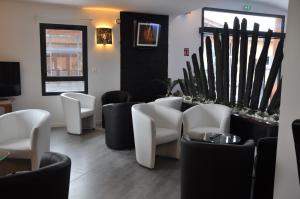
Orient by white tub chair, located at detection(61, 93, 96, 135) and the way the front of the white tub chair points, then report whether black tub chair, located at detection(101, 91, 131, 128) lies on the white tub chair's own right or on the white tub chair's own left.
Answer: on the white tub chair's own left

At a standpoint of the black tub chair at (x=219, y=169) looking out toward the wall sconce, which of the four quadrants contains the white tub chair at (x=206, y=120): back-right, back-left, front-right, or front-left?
front-right

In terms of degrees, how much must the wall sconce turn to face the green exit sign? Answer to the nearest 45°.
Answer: approximately 90° to its left

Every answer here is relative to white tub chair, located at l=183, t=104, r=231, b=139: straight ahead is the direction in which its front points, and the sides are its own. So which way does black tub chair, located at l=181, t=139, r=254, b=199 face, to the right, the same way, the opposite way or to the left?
the opposite way

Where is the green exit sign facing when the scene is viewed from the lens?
facing the viewer

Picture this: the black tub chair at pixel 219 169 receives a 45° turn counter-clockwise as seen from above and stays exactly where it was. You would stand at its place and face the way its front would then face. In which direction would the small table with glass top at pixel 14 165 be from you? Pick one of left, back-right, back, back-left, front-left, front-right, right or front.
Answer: front-left

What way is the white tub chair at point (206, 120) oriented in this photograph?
toward the camera

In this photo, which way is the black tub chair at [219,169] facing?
away from the camera

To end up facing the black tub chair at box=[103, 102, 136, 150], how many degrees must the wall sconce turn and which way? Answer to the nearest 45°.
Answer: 0° — it already faces it

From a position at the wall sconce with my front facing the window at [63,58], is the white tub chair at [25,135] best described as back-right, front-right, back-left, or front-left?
front-left

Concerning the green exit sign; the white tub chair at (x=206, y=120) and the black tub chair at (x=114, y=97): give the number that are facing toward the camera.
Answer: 3

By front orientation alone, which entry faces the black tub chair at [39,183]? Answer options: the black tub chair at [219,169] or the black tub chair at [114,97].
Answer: the black tub chair at [114,97]

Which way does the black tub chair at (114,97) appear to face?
toward the camera

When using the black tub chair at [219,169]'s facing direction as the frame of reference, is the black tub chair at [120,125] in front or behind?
in front

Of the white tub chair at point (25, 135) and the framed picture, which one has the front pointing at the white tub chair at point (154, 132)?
the framed picture

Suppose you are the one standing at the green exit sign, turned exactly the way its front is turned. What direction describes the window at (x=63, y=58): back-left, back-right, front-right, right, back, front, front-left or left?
front-right

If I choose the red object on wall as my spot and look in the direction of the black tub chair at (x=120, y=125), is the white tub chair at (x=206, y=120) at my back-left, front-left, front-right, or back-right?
front-left

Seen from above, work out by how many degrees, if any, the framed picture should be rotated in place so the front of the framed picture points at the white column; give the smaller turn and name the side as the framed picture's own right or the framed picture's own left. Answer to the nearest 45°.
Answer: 0° — it already faces it

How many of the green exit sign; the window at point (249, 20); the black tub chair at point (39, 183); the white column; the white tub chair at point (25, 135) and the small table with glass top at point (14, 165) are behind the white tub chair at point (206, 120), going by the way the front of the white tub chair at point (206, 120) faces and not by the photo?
2

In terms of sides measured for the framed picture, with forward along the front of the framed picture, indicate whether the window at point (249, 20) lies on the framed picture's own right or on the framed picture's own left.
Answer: on the framed picture's own left

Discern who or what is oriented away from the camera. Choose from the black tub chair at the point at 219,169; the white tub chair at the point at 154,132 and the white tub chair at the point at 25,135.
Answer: the black tub chair

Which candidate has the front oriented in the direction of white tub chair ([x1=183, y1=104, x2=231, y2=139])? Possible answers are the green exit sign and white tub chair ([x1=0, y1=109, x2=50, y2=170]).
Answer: the green exit sign
